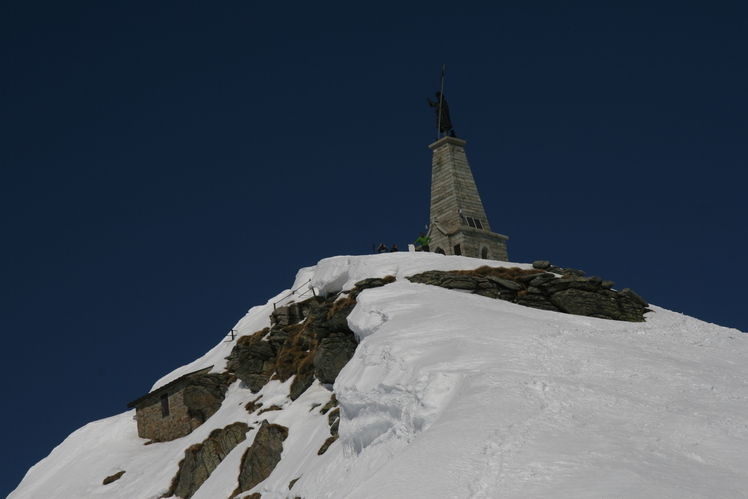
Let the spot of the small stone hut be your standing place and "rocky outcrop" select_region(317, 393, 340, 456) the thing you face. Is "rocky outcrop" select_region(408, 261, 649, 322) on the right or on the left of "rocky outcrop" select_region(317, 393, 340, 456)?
left

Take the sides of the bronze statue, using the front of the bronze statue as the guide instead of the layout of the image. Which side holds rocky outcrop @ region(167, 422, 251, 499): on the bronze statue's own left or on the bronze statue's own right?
on the bronze statue's own left

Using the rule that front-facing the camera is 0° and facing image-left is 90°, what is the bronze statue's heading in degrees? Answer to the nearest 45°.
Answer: approximately 90°

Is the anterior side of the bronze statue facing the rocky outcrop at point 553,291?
no

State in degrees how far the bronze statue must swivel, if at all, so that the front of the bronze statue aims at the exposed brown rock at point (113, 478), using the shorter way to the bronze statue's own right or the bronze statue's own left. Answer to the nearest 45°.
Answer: approximately 45° to the bronze statue's own left

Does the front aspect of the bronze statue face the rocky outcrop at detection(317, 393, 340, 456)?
no

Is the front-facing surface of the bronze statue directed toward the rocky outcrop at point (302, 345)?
no

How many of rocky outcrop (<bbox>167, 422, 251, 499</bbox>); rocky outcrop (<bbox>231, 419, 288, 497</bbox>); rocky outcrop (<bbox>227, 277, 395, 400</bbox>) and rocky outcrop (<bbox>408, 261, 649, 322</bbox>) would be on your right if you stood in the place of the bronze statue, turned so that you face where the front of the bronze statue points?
0

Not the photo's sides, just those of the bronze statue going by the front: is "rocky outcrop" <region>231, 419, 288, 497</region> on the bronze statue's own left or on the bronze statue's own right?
on the bronze statue's own left

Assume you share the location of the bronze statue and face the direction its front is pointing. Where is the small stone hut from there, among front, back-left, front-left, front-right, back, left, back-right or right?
front-left

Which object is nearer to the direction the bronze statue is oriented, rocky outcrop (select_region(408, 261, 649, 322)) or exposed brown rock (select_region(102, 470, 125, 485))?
the exposed brown rock

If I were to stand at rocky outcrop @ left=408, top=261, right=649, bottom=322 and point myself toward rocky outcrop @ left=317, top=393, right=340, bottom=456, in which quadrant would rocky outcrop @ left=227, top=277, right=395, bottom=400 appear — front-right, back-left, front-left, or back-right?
front-right
